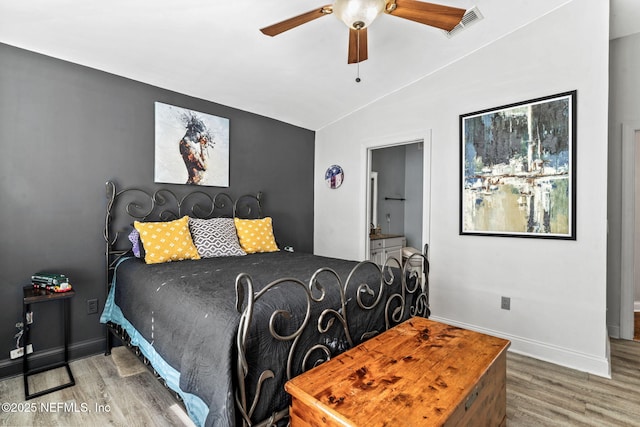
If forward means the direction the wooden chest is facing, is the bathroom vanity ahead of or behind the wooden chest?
behind

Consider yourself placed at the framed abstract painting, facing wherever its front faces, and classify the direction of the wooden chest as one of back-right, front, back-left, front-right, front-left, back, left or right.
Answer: front-left

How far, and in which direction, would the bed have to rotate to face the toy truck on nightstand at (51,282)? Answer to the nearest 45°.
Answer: approximately 180°

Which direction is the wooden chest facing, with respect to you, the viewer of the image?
facing the viewer and to the right of the viewer

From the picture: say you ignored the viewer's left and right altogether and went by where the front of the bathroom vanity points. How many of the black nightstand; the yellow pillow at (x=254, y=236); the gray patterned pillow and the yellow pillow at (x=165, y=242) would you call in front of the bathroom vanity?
4

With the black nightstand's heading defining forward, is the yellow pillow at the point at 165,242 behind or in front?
in front

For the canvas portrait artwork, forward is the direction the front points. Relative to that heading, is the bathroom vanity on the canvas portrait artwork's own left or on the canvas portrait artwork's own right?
on the canvas portrait artwork's own left

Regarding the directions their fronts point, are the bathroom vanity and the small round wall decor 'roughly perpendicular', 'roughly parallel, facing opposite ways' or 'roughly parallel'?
roughly parallel

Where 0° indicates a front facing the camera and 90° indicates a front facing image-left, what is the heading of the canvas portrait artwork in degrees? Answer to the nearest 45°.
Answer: approximately 315°

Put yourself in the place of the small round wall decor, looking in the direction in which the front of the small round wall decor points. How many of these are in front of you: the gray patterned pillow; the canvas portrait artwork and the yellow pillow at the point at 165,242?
3

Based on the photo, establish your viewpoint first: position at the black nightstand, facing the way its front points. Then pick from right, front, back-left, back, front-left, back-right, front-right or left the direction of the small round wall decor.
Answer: front-left

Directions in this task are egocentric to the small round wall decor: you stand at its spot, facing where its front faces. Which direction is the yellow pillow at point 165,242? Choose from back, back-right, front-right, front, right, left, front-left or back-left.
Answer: front

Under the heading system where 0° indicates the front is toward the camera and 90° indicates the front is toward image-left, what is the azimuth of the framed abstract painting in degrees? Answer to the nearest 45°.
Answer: approximately 45°

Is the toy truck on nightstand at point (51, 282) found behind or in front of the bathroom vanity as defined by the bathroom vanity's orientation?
in front

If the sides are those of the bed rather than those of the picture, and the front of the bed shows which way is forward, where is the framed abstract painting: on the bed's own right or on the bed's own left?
on the bed's own left
